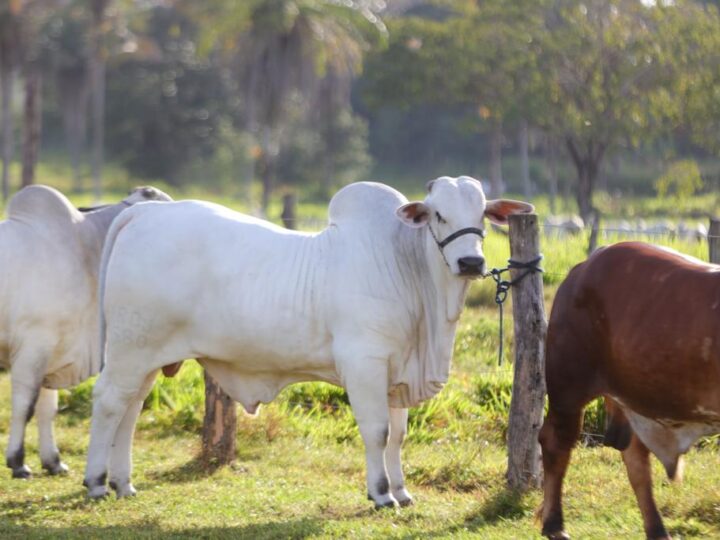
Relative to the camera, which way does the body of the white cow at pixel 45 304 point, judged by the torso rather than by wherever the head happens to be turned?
to the viewer's right

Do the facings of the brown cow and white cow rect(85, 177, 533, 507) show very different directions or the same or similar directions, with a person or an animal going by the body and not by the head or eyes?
same or similar directions

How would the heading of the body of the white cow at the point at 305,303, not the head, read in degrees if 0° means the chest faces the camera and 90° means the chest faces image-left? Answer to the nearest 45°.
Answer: approximately 270°

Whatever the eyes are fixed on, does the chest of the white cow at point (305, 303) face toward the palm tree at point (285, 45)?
no

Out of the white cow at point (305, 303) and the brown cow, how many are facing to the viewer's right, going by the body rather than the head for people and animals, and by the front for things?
2

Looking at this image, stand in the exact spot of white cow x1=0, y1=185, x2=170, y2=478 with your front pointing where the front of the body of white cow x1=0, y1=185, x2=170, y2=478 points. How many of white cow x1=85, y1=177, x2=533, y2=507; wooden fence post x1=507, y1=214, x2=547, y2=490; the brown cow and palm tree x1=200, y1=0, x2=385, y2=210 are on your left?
1

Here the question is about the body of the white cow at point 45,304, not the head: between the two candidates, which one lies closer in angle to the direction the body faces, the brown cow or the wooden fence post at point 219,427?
the wooden fence post

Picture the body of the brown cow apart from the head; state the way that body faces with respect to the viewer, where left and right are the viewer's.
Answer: facing to the right of the viewer

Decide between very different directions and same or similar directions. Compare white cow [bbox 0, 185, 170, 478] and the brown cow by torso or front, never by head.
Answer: same or similar directions

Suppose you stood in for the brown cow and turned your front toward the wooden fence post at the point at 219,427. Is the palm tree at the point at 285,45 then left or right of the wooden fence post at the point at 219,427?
right

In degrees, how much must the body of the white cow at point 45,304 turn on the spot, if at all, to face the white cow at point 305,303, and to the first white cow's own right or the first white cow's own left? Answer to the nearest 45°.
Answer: approximately 45° to the first white cow's own right

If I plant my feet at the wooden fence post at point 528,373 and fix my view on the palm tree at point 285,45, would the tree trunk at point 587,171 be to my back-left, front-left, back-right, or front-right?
front-right

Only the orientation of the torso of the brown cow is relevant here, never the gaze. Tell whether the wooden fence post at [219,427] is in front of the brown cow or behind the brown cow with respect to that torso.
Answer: behind

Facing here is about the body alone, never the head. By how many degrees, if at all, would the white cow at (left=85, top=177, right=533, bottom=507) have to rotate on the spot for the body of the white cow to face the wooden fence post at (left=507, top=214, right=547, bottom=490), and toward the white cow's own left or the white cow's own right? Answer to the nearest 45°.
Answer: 0° — it already faces it

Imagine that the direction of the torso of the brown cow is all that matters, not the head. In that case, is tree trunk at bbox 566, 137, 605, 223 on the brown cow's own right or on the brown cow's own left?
on the brown cow's own left

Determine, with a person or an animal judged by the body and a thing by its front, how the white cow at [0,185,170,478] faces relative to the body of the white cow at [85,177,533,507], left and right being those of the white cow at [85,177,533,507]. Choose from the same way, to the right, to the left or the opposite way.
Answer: the same way

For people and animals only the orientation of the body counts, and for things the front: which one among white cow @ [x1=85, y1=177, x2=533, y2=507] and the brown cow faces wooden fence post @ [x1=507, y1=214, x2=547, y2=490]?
the white cow

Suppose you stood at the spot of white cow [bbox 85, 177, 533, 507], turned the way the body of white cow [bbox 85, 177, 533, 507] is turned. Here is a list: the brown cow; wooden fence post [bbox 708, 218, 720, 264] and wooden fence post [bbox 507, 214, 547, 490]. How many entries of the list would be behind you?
0
